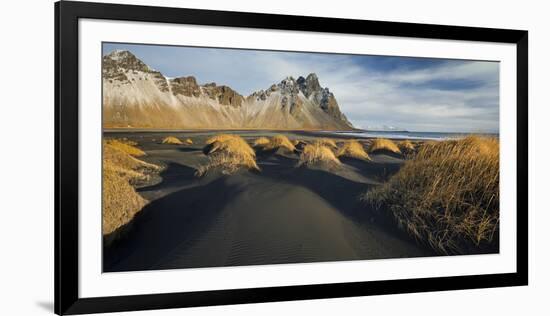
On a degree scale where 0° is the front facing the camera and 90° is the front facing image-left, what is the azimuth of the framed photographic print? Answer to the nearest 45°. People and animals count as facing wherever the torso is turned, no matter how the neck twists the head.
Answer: approximately 315°
